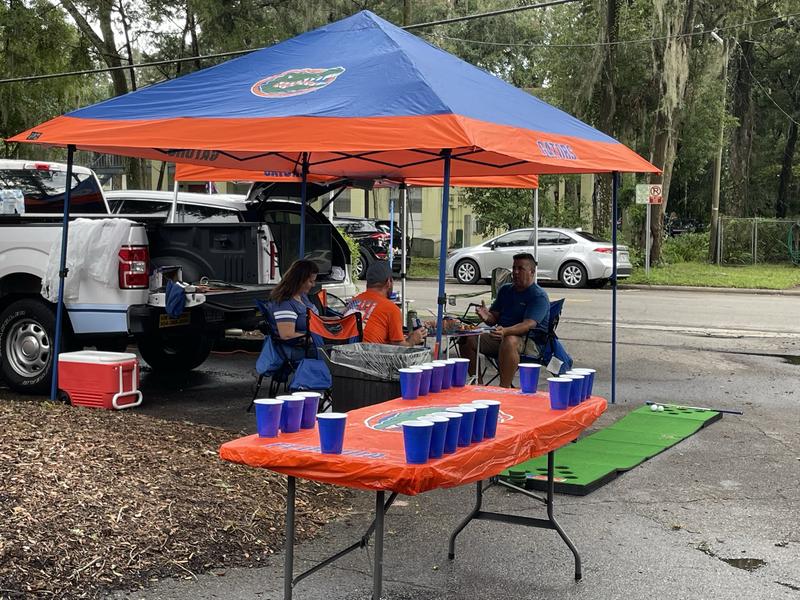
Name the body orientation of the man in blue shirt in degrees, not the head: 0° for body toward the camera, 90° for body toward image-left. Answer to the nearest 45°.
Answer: approximately 45°

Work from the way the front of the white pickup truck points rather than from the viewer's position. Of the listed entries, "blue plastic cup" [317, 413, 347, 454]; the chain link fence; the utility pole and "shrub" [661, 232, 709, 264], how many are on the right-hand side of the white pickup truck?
3

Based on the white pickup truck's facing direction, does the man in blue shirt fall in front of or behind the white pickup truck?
behind

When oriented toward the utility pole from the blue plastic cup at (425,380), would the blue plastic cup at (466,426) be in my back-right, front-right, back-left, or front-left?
back-right

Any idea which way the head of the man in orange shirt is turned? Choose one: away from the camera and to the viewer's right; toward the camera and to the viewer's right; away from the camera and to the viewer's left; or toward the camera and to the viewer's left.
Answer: away from the camera and to the viewer's right

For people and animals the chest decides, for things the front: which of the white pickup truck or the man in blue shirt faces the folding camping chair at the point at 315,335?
the man in blue shirt

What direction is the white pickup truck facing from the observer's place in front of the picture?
facing away from the viewer and to the left of the viewer

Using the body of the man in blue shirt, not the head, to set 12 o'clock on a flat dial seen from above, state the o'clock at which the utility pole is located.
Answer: The utility pole is roughly at 5 o'clock from the man in blue shirt.

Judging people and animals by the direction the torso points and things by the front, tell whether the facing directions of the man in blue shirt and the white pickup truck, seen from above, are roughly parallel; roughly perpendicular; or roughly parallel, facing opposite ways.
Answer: roughly perpendicular

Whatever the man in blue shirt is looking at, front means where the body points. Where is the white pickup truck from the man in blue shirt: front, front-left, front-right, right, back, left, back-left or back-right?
front-right

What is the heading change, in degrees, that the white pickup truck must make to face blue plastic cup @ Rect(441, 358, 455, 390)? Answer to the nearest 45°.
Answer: approximately 180°

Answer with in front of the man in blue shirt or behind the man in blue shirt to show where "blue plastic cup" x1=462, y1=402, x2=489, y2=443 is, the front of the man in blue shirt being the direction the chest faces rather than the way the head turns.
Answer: in front

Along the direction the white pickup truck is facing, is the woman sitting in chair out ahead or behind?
behind
